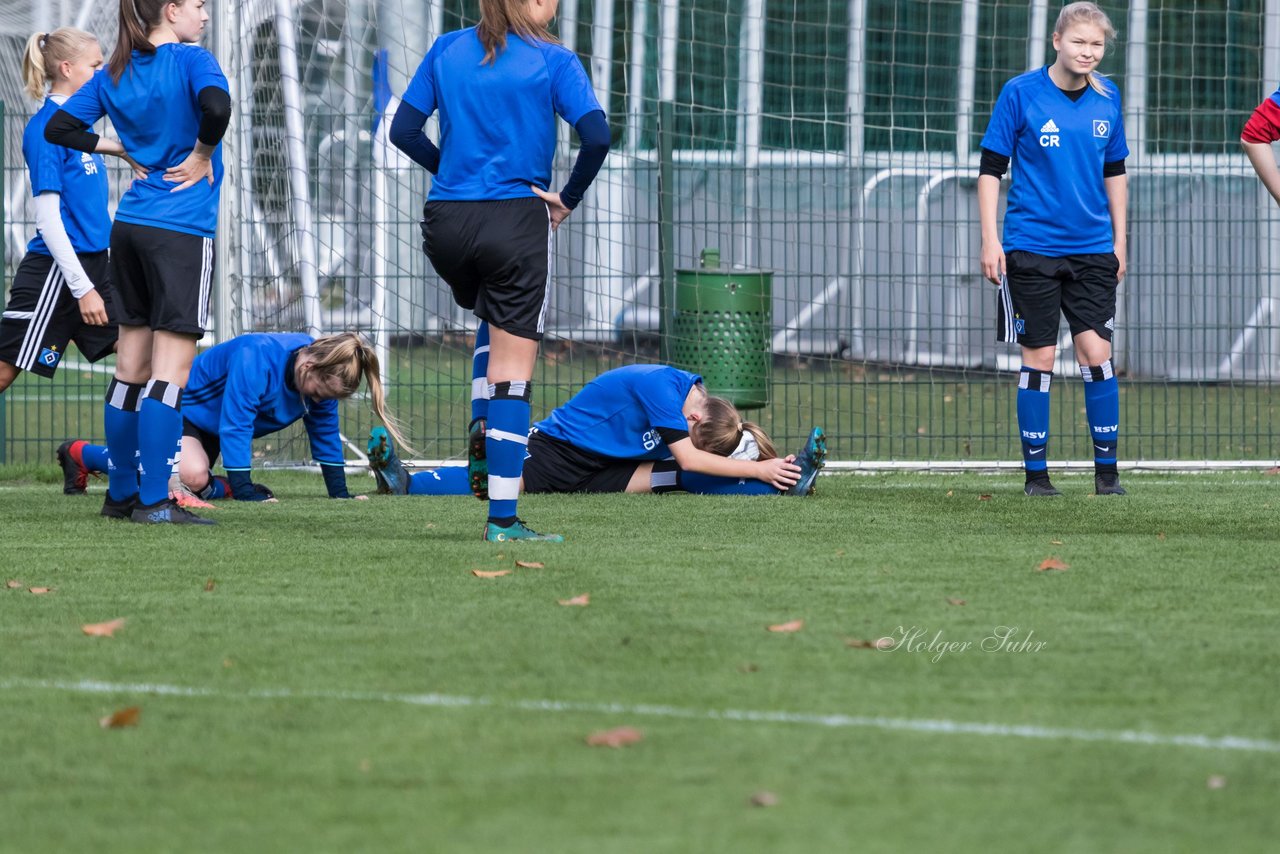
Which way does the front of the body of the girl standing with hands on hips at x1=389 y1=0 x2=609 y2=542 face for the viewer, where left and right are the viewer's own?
facing away from the viewer and to the right of the viewer

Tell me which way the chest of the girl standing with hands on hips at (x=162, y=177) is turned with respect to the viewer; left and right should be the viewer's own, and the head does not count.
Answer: facing away from the viewer and to the right of the viewer

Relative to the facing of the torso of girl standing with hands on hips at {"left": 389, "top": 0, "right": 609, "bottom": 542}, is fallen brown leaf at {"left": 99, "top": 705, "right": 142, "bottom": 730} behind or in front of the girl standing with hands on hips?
behind

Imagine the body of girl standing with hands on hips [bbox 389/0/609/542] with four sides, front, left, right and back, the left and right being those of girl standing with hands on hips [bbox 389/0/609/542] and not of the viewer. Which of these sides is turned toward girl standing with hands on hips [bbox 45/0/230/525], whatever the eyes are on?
left
